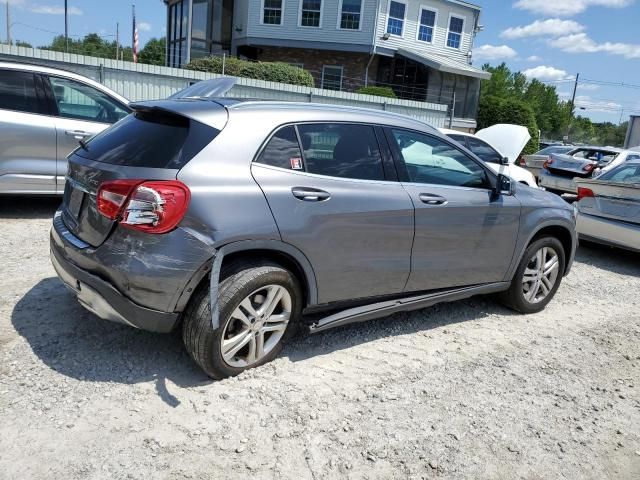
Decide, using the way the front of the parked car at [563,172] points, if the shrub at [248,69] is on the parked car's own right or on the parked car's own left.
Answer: on the parked car's own left

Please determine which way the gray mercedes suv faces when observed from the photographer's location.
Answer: facing away from the viewer and to the right of the viewer

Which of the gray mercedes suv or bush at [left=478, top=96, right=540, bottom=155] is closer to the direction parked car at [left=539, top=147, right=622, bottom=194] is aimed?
the bush

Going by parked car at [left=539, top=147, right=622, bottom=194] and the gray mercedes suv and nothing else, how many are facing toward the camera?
0

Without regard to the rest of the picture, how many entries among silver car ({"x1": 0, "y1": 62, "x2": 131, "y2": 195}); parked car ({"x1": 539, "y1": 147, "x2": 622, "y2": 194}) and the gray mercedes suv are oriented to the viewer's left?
0

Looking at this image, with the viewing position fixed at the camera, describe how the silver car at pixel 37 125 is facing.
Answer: facing to the right of the viewer

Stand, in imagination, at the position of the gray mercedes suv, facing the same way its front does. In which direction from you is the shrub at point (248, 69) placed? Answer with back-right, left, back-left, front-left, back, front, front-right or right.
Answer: front-left

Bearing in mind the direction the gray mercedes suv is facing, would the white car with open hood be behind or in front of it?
in front

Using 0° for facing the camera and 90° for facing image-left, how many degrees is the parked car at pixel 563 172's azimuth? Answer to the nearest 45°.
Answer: approximately 225°

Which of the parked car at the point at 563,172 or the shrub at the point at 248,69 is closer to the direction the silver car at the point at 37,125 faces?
the parked car

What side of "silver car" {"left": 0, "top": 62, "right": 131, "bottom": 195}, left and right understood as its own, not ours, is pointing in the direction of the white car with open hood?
front

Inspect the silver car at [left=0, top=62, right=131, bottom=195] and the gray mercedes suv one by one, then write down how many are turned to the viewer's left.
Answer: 0

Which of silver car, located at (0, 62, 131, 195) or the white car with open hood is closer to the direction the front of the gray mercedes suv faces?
the white car with open hood

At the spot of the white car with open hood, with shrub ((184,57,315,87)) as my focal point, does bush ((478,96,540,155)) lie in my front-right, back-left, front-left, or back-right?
front-right

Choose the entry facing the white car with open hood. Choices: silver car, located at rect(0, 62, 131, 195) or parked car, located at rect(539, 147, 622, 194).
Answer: the silver car
